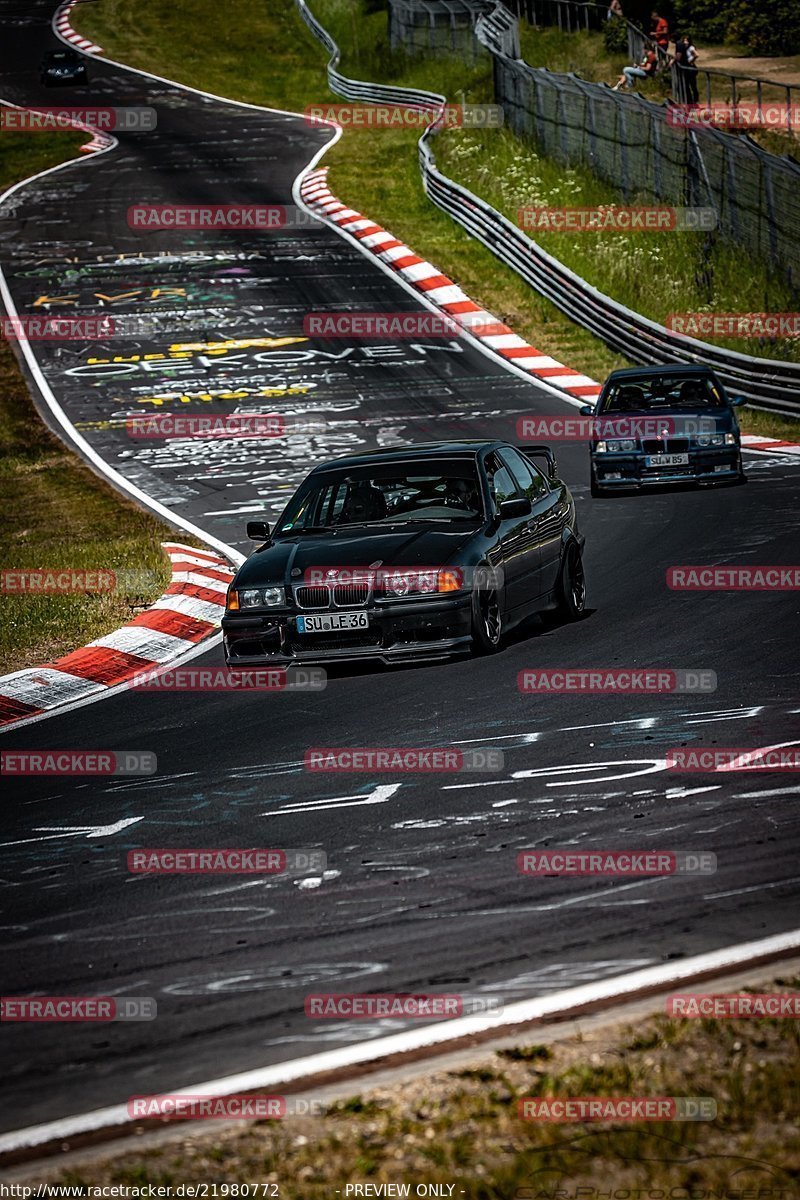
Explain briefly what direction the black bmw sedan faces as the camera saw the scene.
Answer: facing the viewer and to the left of the viewer

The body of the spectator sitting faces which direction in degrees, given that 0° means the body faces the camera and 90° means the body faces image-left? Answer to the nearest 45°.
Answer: approximately 90°

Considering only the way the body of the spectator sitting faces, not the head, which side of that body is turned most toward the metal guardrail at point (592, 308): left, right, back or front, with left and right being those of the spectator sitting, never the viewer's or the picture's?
left

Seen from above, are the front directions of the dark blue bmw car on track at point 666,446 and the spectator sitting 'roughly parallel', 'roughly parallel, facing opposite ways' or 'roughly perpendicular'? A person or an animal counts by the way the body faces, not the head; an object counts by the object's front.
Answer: roughly perpendicular

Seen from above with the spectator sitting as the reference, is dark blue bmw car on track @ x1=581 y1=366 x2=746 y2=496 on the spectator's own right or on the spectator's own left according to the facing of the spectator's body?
on the spectator's own left

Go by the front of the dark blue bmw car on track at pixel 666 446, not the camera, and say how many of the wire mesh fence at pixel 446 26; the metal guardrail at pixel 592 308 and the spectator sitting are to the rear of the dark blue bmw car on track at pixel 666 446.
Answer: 3

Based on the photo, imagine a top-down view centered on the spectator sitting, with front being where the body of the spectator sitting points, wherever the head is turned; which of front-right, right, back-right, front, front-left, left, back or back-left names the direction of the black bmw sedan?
left

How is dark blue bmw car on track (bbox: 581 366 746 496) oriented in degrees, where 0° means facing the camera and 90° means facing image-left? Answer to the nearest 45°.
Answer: approximately 0°

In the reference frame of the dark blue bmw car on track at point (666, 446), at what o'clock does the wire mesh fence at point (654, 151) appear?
The wire mesh fence is roughly at 6 o'clock from the dark blue bmw car on track.

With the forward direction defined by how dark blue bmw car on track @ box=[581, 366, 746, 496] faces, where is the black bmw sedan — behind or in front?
in front

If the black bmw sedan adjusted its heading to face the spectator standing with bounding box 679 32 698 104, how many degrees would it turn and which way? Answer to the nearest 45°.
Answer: approximately 135° to its right

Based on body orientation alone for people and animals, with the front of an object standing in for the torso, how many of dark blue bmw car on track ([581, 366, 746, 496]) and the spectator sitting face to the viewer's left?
1
